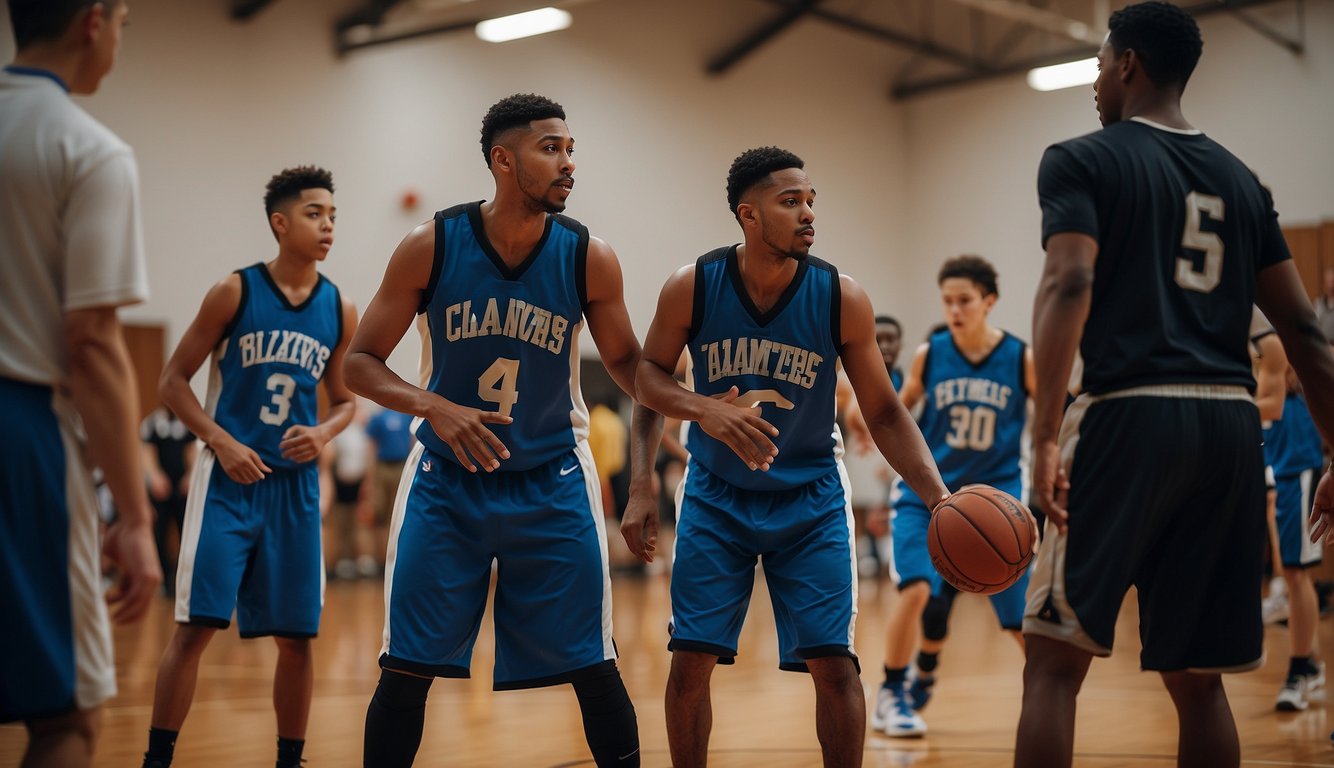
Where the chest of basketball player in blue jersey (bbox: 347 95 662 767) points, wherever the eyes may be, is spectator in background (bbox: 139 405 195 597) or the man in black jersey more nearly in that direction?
the man in black jersey

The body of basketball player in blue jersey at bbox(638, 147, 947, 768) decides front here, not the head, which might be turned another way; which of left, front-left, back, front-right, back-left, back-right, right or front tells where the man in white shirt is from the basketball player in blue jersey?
front-right

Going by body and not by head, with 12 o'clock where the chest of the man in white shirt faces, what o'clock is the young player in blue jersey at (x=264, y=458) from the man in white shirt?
The young player in blue jersey is roughly at 11 o'clock from the man in white shirt.

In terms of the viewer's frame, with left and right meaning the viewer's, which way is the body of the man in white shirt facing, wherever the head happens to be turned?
facing away from the viewer and to the right of the viewer

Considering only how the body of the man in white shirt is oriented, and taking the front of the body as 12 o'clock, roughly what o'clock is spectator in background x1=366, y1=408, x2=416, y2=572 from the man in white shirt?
The spectator in background is roughly at 11 o'clock from the man in white shirt.

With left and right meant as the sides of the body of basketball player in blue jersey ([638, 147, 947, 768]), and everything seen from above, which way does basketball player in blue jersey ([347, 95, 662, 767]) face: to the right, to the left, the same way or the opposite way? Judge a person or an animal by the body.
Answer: the same way

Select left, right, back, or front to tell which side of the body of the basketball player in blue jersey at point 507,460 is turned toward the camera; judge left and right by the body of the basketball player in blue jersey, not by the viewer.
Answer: front

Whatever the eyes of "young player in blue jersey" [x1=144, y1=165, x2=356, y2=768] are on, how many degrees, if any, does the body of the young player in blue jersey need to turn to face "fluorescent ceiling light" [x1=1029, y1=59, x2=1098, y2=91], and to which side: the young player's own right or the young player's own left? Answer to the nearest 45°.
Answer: approximately 90° to the young player's own left

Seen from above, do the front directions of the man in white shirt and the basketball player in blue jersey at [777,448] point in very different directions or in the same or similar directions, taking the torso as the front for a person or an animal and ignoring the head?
very different directions

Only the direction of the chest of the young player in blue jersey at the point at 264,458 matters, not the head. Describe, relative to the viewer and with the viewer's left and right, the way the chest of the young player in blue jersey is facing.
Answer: facing the viewer and to the right of the viewer

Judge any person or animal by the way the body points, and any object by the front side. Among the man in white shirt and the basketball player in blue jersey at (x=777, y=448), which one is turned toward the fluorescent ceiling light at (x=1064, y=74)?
the man in white shirt

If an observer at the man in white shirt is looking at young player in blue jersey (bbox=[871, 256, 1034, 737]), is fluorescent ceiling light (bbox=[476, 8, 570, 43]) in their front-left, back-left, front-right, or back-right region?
front-left

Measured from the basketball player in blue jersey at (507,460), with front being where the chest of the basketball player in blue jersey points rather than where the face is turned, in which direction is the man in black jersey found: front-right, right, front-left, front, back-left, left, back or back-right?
front-left

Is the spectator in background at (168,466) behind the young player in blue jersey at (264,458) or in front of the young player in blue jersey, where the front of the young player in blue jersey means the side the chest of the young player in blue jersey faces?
behind

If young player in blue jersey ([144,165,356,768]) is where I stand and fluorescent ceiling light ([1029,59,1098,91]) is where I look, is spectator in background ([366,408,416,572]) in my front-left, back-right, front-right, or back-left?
front-left

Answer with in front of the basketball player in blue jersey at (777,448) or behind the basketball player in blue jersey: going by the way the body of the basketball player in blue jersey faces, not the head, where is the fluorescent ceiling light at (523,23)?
behind
